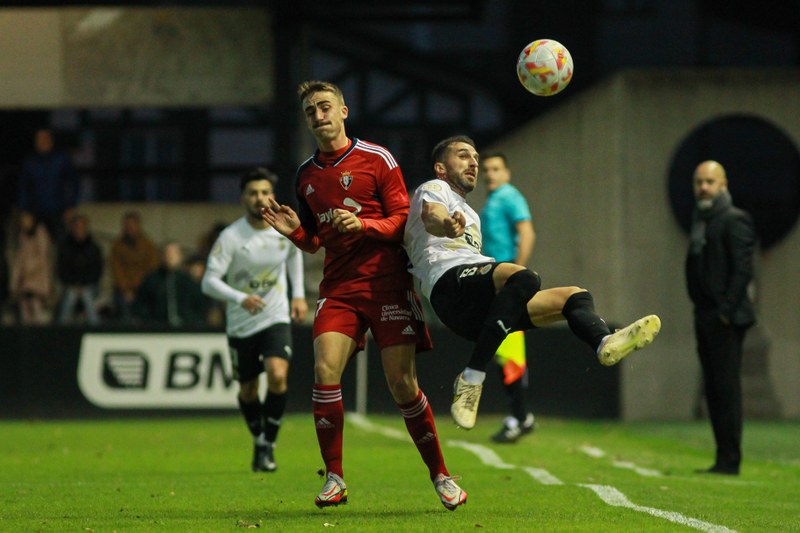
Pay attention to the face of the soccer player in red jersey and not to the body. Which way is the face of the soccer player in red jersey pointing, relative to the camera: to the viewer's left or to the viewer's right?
to the viewer's left

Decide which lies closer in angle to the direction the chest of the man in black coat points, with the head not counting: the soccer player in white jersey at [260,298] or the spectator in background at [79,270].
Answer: the soccer player in white jersey

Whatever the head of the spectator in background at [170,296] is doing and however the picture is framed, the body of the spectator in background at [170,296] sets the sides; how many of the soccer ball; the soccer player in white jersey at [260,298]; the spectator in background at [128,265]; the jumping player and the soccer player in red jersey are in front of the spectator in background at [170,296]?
4

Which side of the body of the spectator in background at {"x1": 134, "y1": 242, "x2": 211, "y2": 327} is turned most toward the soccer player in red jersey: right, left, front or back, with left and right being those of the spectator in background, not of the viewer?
front

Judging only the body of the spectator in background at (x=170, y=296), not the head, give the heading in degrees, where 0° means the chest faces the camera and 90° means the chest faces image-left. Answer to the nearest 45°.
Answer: approximately 0°

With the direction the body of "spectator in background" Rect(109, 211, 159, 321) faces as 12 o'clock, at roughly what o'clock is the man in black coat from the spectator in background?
The man in black coat is roughly at 11 o'clock from the spectator in background.

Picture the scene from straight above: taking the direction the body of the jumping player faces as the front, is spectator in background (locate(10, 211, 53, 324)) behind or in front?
behind
